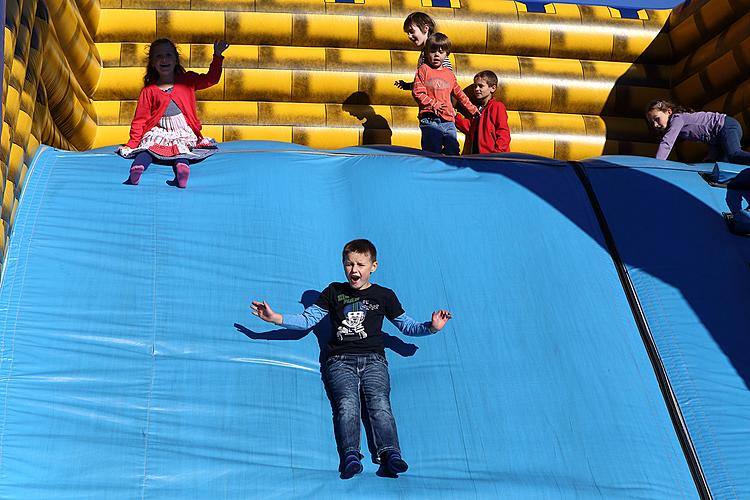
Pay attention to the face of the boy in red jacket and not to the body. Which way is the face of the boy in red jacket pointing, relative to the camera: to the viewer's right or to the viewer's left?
to the viewer's left

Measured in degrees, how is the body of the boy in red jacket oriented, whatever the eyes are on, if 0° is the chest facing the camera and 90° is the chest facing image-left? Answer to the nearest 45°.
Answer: approximately 45°

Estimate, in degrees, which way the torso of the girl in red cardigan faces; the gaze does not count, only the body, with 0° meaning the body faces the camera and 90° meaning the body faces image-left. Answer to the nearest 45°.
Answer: approximately 0°

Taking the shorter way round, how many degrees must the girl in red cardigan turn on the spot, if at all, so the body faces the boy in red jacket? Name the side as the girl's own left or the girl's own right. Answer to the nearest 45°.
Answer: approximately 90° to the girl's own left
